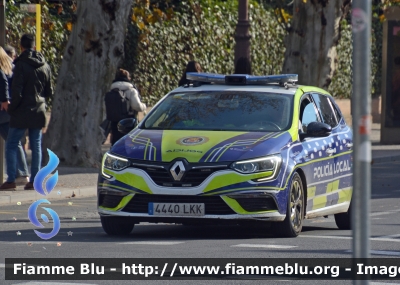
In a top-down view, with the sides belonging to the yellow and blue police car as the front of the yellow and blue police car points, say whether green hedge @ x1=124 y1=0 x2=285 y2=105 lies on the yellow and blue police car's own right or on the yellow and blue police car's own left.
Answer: on the yellow and blue police car's own right

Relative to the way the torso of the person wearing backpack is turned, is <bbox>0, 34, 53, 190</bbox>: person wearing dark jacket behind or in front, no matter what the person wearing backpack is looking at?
behind

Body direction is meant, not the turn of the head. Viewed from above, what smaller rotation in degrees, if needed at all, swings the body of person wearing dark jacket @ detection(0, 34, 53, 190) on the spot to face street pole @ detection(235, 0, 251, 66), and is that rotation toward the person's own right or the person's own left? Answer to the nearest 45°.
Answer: approximately 90° to the person's own right

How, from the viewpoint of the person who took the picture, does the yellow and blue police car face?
facing the viewer and to the left of the viewer

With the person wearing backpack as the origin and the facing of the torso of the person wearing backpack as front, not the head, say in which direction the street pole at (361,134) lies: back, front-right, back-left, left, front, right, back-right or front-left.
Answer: back-right

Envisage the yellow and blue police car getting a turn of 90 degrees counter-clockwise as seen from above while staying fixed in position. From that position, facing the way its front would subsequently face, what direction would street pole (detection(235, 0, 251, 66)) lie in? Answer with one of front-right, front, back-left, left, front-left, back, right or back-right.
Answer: back-left

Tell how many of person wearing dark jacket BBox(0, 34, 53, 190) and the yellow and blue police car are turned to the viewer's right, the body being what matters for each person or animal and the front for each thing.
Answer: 0

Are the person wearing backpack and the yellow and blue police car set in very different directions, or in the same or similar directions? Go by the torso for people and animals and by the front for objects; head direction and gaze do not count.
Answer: very different directions

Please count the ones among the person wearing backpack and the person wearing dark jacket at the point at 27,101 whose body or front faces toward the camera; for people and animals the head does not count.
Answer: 0

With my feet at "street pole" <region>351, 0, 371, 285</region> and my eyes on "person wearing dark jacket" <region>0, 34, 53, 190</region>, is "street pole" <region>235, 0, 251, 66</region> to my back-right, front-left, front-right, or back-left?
front-right

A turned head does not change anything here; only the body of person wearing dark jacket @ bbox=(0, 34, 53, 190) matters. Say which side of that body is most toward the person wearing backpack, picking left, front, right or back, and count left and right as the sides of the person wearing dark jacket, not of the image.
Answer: right
